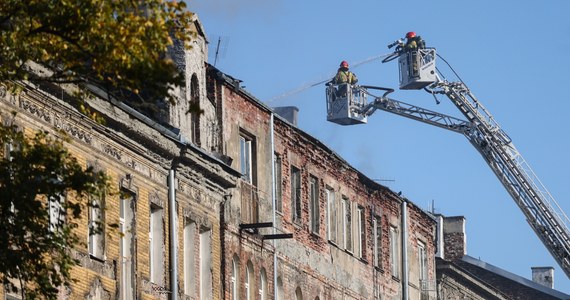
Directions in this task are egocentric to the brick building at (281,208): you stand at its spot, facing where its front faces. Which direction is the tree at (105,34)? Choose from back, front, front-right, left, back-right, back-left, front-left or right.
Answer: front-right

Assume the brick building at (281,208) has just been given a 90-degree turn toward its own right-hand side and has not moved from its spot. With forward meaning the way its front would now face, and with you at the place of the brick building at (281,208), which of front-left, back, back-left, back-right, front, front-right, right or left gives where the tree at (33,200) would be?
front-left

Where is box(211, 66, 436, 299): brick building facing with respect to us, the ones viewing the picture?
facing the viewer and to the right of the viewer

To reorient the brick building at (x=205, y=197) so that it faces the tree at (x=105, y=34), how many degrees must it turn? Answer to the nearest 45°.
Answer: approximately 45° to its right

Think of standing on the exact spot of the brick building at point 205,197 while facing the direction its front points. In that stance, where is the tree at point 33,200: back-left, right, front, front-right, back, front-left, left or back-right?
front-right

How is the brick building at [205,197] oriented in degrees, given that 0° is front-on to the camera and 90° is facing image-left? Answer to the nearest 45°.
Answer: approximately 315°
